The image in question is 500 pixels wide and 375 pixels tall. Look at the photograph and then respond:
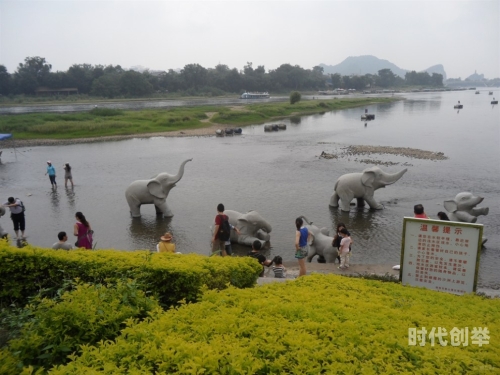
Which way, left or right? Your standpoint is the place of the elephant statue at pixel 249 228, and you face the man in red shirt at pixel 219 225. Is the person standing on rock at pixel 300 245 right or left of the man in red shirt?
left

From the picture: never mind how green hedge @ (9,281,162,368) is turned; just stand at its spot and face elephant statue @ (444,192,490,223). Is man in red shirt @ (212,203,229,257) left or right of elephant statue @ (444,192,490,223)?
left

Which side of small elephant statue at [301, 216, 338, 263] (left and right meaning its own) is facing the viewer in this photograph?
left

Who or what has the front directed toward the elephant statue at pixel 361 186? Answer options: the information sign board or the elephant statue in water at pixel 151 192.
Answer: the elephant statue in water

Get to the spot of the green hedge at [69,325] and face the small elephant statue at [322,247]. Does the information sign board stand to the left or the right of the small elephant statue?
right

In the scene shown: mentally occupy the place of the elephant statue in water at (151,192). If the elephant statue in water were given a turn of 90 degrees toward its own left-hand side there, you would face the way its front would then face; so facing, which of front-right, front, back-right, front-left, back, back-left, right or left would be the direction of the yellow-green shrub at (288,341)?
back

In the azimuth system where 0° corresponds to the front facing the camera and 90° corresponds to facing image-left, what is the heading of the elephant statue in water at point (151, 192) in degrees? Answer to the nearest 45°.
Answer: approximately 270°

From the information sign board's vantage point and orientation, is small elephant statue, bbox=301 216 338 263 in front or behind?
behind

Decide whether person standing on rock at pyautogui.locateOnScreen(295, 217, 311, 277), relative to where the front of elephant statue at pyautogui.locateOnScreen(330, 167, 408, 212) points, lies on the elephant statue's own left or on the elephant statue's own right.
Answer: on the elephant statue's own right

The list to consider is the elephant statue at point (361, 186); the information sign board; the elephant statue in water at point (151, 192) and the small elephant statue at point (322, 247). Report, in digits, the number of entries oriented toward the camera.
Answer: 1

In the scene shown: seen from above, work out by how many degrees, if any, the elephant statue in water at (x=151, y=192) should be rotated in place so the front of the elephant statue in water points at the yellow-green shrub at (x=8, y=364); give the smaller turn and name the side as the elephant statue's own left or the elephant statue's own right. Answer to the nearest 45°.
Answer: approximately 90° to the elephant statue's own right

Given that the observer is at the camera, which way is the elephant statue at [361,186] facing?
facing to the right of the viewer

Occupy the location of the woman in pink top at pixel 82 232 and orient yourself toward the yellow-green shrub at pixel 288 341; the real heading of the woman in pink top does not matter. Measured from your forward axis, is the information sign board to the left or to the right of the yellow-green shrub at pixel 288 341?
left

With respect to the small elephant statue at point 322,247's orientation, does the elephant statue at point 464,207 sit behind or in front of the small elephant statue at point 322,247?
behind

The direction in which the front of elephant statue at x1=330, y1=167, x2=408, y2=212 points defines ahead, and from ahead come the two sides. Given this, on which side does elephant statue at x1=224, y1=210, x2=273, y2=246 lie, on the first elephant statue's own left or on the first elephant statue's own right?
on the first elephant statue's own right

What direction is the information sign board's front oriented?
toward the camera

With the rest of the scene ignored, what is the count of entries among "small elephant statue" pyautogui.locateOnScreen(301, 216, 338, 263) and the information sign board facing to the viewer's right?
0
